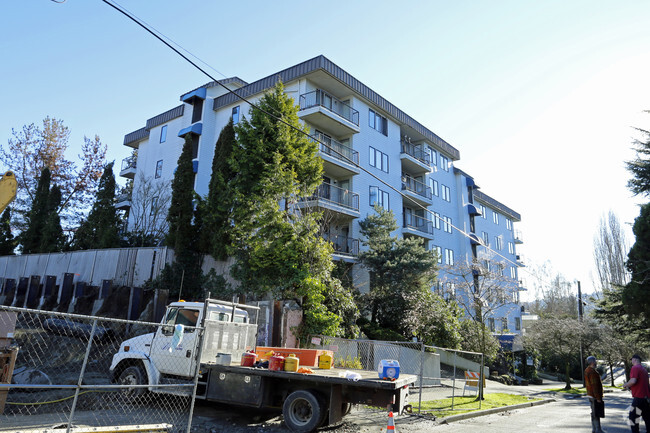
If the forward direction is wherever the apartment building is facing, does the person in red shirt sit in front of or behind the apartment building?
in front

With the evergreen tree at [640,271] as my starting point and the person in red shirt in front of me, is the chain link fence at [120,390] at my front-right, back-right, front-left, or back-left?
front-right

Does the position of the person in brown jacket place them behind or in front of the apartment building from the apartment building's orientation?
in front

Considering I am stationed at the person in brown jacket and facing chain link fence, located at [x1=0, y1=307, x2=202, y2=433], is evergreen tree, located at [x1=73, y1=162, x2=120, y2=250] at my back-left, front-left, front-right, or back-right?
front-right

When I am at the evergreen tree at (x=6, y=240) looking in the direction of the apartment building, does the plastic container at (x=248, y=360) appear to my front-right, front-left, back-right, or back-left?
front-right
